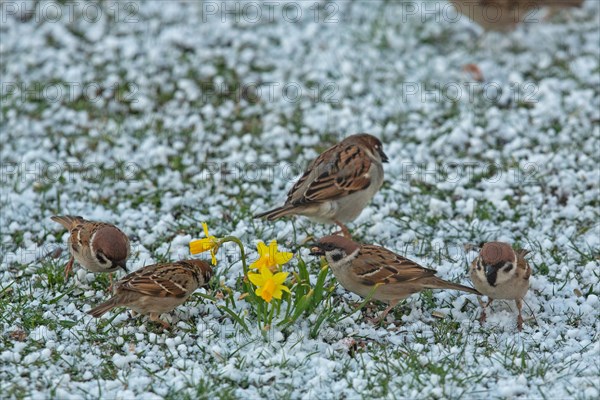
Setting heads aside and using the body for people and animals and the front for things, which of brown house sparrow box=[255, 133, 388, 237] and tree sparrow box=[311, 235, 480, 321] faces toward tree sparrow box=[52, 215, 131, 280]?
tree sparrow box=[311, 235, 480, 321]

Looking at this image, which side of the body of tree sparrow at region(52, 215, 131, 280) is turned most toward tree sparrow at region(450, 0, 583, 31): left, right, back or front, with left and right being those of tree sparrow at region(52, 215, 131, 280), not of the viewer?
left

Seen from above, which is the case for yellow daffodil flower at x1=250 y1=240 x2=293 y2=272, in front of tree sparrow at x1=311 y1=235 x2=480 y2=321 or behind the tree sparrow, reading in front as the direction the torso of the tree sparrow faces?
in front

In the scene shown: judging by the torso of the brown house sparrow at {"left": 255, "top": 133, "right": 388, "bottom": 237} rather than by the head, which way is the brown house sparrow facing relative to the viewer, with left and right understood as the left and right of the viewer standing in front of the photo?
facing to the right of the viewer

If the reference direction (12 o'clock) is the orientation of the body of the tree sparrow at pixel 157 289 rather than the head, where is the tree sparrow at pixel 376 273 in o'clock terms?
the tree sparrow at pixel 376 273 is roughly at 12 o'clock from the tree sparrow at pixel 157 289.

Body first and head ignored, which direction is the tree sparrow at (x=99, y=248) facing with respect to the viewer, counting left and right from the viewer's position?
facing the viewer and to the right of the viewer

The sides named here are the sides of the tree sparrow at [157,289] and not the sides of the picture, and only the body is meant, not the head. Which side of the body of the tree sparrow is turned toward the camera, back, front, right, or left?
right

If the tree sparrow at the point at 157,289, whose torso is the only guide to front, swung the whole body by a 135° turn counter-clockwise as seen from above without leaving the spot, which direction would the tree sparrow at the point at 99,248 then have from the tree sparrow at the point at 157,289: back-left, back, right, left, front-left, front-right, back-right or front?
front

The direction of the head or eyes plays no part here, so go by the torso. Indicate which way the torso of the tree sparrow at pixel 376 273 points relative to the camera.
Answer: to the viewer's left

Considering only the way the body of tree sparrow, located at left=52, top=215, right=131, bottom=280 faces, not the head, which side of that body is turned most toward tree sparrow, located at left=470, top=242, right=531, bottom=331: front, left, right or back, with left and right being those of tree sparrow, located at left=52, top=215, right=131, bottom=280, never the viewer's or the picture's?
front

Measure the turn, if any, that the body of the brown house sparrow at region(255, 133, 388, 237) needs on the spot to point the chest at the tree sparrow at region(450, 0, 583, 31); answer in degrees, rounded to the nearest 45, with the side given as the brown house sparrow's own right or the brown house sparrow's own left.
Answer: approximately 45° to the brown house sparrow's own left

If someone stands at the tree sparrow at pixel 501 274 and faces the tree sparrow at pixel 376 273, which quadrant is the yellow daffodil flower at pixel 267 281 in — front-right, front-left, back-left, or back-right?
front-left
